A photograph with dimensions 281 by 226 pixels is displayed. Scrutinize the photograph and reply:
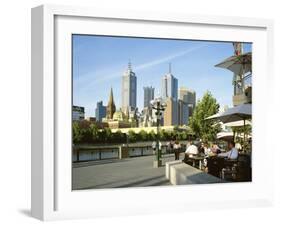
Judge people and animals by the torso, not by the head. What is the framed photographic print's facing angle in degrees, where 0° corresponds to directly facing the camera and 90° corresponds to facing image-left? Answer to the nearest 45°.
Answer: approximately 315°
